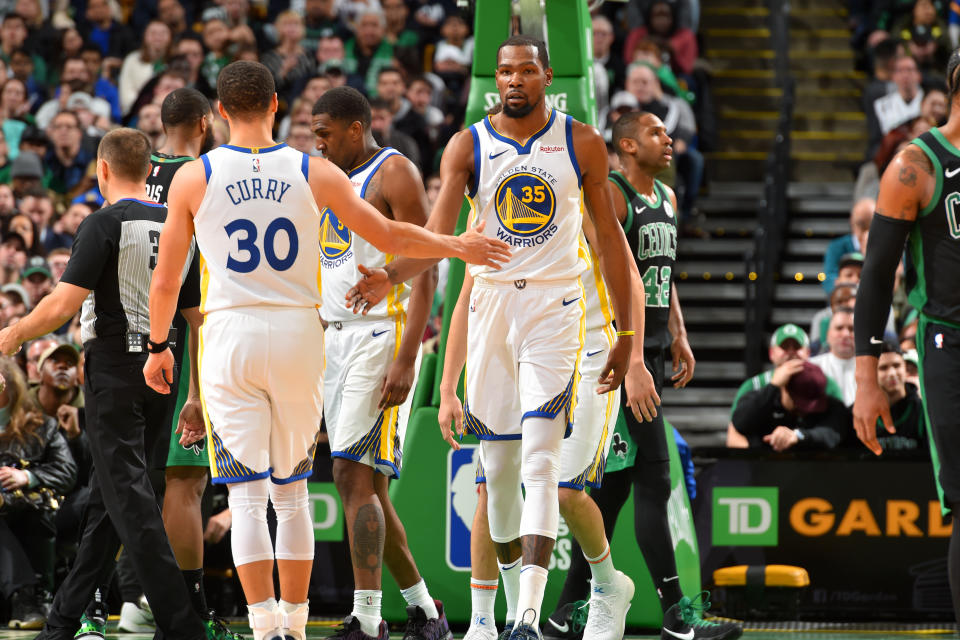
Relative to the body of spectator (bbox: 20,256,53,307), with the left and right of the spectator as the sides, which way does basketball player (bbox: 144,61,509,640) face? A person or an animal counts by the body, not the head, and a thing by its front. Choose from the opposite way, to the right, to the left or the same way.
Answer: the opposite way

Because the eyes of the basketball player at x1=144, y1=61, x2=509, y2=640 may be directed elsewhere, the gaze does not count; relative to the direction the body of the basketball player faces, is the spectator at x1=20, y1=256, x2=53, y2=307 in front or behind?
in front

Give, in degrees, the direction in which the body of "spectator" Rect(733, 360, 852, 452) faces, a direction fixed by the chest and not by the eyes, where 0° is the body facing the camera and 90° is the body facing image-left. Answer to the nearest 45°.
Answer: approximately 0°

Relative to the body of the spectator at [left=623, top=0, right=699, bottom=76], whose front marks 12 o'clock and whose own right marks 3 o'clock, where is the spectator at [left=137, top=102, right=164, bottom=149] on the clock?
the spectator at [left=137, top=102, right=164, bottom=149] is roughly at 2 o'clock from the spectator at [left=623, top=0, right=699, bottom=76].

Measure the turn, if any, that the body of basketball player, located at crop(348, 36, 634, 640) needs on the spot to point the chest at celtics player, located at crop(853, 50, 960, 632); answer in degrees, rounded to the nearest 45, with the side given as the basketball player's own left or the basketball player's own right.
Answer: approximately 45° to the basketball player's own left

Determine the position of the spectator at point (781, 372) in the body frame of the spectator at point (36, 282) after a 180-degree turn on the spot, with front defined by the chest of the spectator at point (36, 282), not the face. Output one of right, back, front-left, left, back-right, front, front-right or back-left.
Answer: back-right

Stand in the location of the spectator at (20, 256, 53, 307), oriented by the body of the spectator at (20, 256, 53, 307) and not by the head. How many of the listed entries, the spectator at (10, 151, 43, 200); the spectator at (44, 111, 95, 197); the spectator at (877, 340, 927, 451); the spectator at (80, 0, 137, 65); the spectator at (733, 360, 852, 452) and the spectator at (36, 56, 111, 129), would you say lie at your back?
4

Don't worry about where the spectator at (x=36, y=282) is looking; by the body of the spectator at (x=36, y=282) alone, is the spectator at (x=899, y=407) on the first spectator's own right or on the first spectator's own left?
on the first spectator's own left

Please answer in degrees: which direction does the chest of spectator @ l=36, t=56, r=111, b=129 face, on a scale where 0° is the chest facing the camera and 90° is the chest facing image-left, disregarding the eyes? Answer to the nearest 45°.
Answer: approximately 0°

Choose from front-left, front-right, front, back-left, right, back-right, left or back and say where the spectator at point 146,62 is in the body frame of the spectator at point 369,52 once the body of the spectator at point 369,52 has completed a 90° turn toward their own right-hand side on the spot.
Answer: front

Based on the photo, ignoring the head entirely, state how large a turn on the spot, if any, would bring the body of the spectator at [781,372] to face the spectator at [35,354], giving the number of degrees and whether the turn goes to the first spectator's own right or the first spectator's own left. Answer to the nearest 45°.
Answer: approximately 90° to the first spectator's own right

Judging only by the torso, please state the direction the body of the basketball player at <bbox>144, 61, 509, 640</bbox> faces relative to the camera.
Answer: away from the camera
